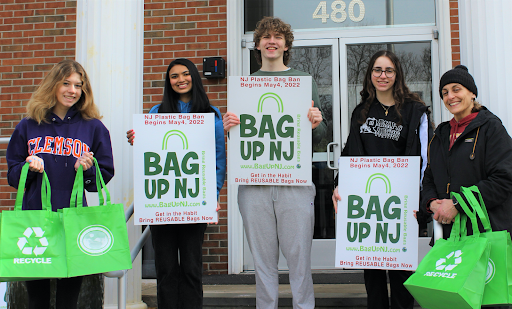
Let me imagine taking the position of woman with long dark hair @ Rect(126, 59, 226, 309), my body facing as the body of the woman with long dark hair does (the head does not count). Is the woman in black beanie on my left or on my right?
on my left

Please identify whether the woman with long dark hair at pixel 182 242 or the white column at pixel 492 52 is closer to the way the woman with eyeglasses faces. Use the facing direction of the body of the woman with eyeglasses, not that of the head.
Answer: the woman with long dark hair

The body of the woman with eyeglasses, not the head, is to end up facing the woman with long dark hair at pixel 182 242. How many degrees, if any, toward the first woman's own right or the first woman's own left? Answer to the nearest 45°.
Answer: approximately 90° to the first woman's own right

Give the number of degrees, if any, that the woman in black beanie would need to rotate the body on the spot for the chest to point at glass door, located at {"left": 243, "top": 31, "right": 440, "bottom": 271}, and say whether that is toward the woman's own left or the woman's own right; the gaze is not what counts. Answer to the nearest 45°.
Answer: approximately 90° to the woman's own right

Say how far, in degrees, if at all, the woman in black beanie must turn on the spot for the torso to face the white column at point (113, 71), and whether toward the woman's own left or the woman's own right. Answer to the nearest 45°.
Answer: approximately 45° to the woman's own right

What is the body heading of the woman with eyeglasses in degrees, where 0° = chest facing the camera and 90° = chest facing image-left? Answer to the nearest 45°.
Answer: approximately 0°

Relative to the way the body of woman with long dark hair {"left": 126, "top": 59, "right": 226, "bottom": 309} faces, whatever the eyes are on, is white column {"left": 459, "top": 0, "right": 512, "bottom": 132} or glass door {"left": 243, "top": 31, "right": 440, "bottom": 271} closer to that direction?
the white column

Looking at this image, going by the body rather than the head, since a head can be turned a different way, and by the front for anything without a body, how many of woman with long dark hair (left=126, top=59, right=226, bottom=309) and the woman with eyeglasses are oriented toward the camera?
2
